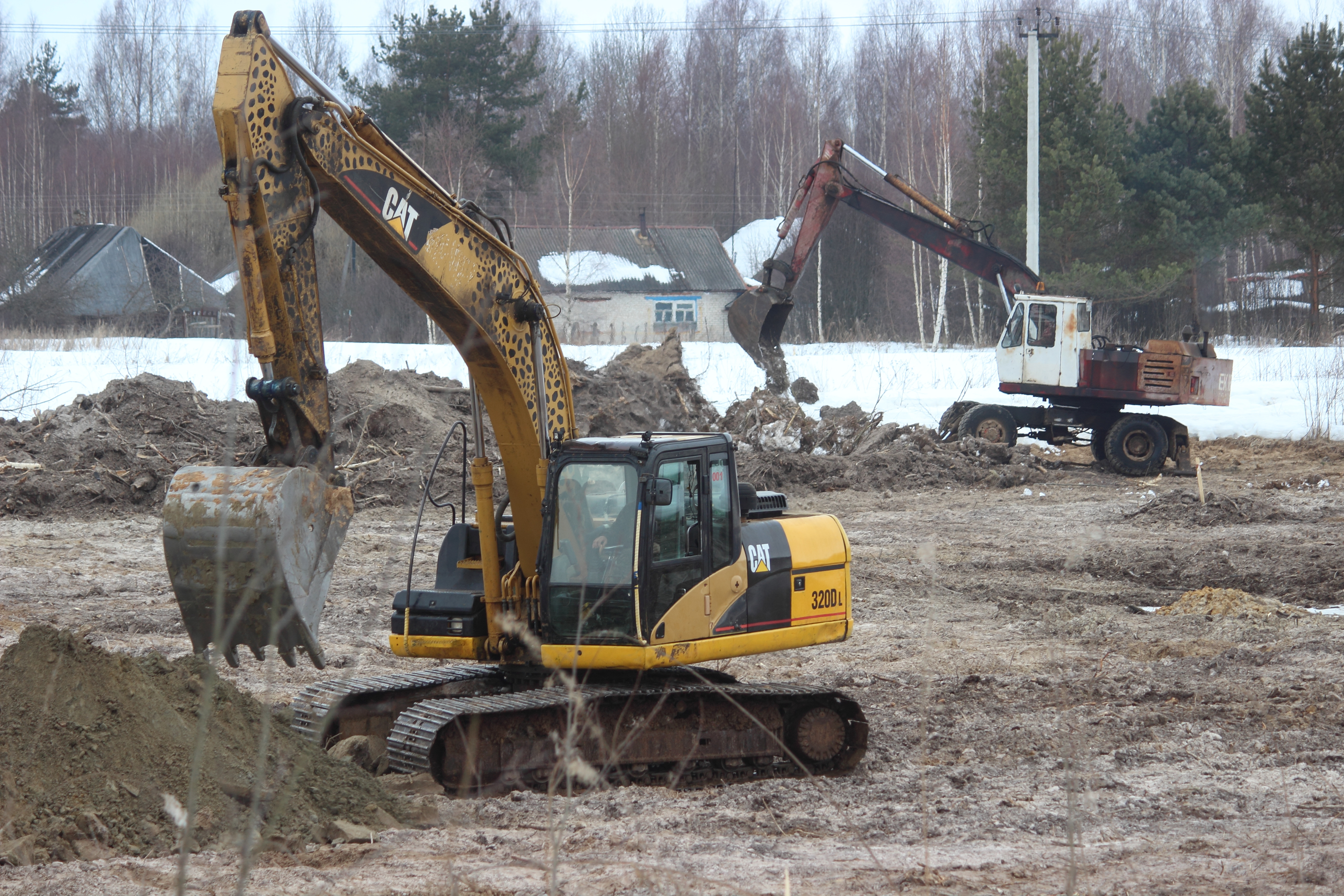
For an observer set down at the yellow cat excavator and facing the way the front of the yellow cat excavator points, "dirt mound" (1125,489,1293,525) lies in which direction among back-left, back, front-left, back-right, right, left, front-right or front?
back

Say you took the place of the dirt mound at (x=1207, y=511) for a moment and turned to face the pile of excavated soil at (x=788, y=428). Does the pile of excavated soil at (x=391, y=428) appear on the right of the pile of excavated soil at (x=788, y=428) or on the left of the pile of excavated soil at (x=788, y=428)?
left

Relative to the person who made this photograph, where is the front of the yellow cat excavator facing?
facing the viewer and to the left of the viewer

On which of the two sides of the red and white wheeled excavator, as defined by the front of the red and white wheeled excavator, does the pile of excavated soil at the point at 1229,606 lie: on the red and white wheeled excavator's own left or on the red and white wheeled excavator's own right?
on the red and white wheeled excavator's own left

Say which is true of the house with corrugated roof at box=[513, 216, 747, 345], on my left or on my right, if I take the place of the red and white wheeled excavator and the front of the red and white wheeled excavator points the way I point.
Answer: on my right

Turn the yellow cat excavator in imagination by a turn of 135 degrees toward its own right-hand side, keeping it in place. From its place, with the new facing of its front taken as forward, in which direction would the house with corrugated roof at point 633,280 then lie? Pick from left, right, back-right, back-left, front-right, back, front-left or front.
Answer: front

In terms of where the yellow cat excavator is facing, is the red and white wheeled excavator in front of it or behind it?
behind

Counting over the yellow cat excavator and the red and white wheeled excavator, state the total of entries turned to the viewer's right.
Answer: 0

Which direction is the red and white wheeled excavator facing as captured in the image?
to the viewer's left
